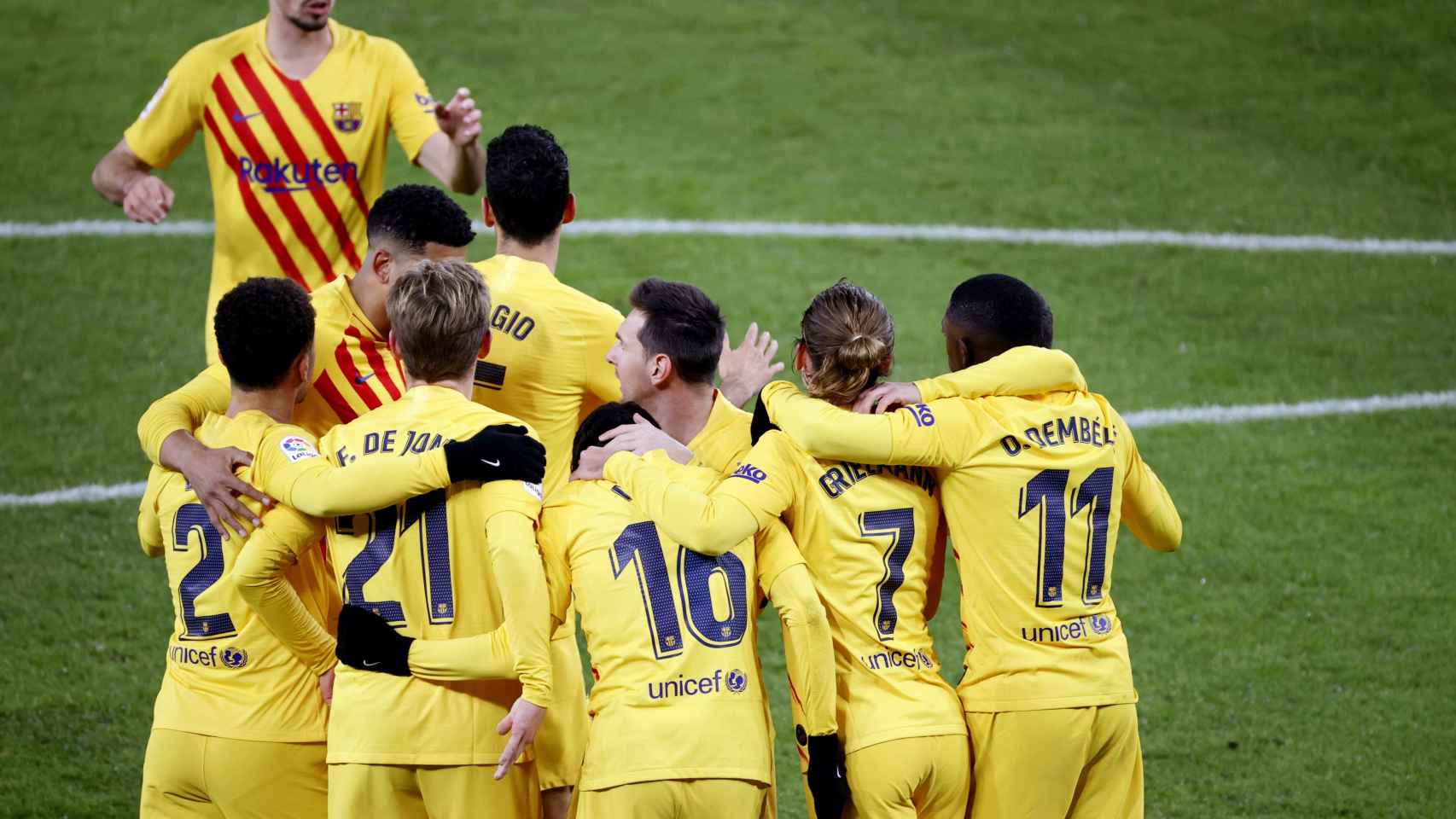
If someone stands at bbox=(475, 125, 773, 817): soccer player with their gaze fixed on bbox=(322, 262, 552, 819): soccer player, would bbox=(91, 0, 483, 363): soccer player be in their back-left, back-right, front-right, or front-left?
back-right

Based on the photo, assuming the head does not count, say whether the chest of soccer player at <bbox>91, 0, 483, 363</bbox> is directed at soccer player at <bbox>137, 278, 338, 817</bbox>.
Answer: yes

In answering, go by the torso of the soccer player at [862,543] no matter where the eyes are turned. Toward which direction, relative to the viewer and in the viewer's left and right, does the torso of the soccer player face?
facing away from the viewer and to the left of the viewer

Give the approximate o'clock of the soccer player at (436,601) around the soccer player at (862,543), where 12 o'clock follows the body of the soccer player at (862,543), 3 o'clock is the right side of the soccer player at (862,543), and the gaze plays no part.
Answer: the soccer player at (436,601) is roughly at 10 o'clock from the soccer player at (862,543).

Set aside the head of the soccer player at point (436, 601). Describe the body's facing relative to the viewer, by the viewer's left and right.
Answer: facing away from the viewer

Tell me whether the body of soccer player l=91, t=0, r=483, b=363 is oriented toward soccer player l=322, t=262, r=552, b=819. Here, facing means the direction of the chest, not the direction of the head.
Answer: yes

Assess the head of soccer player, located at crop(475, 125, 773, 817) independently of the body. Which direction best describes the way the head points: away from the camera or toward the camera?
away from the camera

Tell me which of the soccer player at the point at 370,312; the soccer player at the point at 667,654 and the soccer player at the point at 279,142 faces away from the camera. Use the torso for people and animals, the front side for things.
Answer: the soccer player at the point at 667,654

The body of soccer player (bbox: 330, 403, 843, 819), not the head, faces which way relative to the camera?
away from the camera

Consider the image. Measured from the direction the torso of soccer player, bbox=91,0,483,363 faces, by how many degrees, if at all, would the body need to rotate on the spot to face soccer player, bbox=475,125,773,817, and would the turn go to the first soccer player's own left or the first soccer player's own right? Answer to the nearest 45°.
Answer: approximately 45° to the first soccer player's own left

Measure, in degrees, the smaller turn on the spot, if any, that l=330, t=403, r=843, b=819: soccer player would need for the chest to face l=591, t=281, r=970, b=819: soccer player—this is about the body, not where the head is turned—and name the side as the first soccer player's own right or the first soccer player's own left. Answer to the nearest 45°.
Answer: approximately 90° to the first soccer player's own right

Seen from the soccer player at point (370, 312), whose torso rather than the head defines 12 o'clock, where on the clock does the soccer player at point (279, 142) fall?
the soccer player at point (279, 142) is roughly at 7 o'clock from the soccer player at point (370, 312).

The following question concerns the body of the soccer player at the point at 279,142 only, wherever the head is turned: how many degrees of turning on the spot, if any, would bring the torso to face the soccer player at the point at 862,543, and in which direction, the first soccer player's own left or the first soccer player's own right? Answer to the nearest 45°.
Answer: approximately 45° to the first soccer player's own left

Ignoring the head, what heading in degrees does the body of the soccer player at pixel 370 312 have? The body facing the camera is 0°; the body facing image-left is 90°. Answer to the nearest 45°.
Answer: approximately 315°

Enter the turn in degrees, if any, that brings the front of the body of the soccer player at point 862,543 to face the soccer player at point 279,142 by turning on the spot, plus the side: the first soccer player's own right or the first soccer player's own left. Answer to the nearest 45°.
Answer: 0° — they already face them
